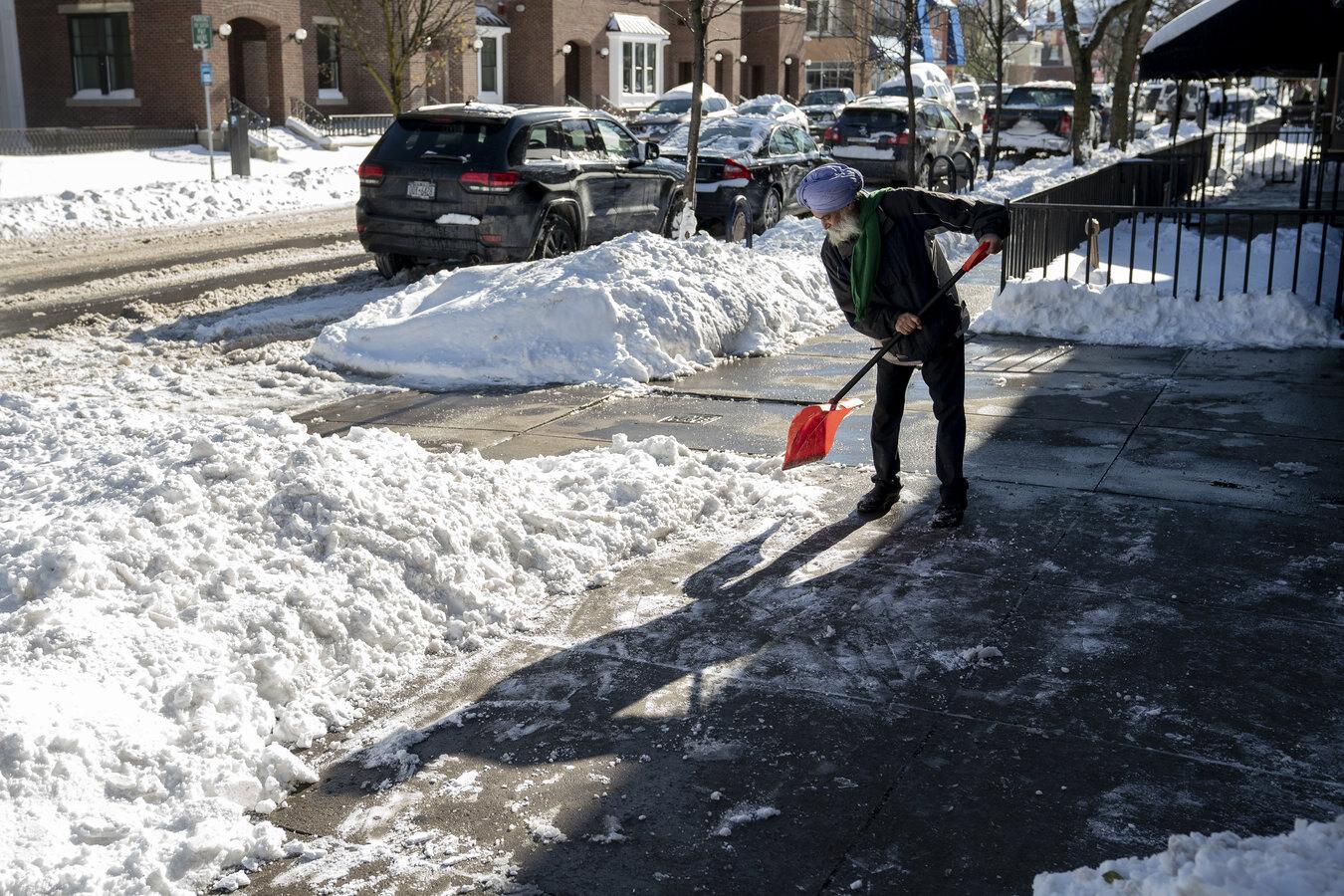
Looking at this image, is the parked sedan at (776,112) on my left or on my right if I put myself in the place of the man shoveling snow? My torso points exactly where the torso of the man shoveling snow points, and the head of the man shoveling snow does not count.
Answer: on my right

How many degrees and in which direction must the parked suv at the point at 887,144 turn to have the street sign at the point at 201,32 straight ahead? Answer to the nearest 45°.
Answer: approximately 135° to its left

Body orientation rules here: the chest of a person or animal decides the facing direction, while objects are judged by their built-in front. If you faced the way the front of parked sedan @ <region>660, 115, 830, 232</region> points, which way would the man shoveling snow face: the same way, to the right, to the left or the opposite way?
the opposite way

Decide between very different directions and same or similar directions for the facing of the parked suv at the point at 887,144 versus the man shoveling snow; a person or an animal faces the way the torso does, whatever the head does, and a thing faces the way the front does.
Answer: very different directions

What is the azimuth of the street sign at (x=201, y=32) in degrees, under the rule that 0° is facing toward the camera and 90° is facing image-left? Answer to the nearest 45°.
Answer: approximately 0°

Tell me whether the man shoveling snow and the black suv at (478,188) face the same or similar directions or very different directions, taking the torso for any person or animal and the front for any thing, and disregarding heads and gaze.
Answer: very different directions

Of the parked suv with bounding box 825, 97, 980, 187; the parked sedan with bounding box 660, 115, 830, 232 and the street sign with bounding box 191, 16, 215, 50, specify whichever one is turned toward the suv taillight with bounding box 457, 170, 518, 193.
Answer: the street sign

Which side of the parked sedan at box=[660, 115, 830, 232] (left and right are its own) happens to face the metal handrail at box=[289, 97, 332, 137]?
left

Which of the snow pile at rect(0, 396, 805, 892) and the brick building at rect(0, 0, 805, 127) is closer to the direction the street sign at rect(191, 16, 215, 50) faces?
the snow pile

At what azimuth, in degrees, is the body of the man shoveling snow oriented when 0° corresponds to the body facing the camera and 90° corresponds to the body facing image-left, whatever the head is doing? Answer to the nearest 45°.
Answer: approximately 45°
